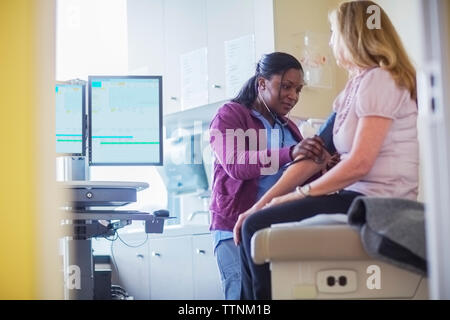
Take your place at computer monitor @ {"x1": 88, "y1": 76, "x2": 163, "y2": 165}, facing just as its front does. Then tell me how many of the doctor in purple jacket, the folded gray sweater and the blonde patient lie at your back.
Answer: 0

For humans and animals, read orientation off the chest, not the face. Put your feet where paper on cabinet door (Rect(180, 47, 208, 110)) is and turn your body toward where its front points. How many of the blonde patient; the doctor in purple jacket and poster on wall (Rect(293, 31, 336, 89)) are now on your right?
0

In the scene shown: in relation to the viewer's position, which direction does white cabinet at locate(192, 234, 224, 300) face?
facing the viewer

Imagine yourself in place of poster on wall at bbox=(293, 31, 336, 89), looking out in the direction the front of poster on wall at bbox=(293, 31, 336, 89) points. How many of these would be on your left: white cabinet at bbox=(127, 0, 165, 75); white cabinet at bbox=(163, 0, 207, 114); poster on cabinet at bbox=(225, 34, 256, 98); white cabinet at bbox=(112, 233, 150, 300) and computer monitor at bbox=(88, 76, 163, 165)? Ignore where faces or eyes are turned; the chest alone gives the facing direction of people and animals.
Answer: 0

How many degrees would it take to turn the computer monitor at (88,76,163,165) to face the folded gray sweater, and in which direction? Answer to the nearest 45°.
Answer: approximately 45° to its left

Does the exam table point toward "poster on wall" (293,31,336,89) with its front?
no

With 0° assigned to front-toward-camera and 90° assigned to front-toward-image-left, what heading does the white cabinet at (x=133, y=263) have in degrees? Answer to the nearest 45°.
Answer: approximately 0°

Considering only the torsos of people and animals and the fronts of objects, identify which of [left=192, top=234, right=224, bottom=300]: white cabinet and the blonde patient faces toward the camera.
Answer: the white cabinet

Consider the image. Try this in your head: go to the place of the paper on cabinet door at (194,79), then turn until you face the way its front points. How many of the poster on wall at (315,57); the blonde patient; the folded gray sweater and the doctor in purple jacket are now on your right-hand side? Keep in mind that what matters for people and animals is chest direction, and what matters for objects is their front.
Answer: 0

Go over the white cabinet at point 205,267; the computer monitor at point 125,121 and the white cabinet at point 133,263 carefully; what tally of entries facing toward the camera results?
3

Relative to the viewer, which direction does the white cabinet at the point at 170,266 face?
toward the camera

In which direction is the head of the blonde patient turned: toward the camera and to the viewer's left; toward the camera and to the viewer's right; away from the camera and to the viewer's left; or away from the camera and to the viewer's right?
away from the camera and to the viewer's left

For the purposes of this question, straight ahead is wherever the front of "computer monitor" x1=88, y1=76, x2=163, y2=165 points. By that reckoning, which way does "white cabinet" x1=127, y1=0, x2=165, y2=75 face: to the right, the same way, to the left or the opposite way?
the same way

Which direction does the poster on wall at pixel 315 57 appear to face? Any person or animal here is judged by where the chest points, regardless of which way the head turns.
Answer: toward the camera

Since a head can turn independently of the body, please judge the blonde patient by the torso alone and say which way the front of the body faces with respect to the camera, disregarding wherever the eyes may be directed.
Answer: to the viewer's left
